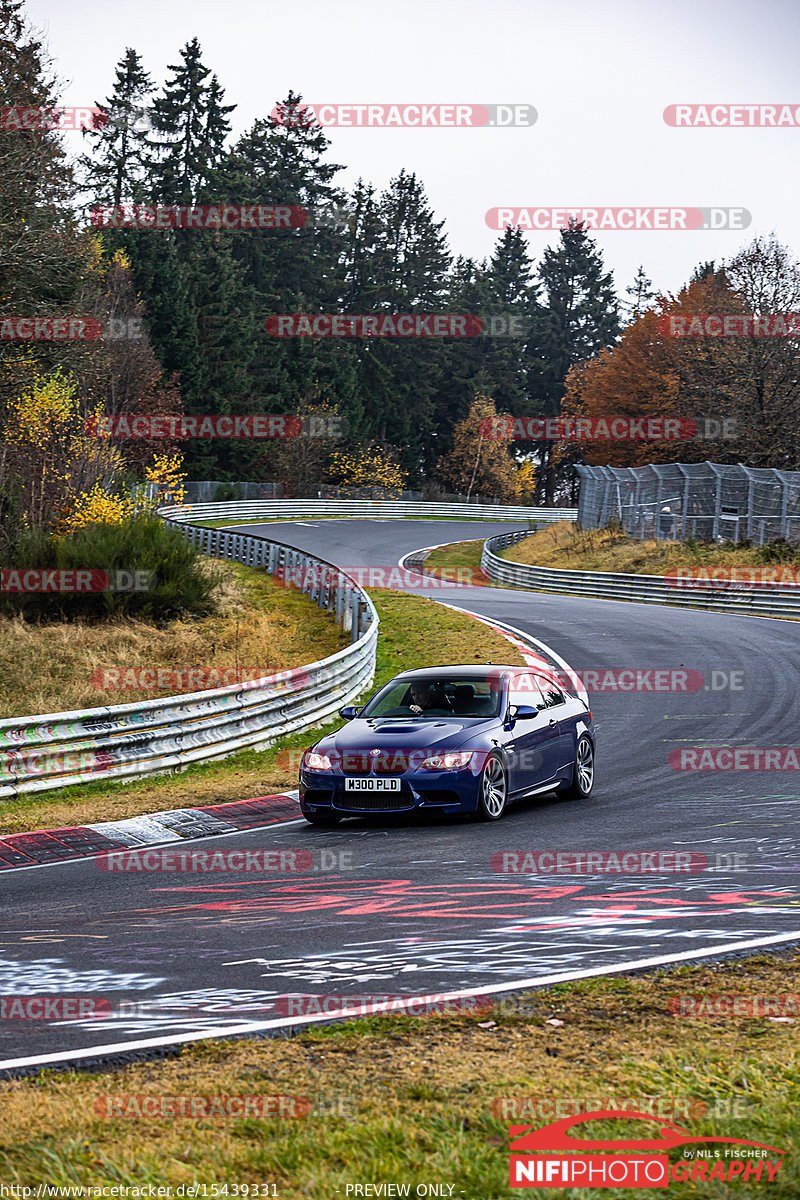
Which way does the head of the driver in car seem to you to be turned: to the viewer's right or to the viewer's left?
to the viewer's left

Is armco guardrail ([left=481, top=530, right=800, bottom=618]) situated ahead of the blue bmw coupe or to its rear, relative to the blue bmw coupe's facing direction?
to the rear

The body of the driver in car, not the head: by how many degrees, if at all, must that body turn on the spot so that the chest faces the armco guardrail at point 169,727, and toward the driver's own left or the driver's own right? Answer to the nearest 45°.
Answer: approximately 90° to the driver's own right

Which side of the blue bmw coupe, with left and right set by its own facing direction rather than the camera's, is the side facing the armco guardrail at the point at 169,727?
right

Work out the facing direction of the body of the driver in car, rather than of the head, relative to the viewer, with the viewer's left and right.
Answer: facing the viewer and to the left of the viewer

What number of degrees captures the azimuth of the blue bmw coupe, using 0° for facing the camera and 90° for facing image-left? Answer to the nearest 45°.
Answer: approximately 45°

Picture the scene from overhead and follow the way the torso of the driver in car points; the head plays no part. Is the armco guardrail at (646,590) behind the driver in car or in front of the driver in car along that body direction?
behind
